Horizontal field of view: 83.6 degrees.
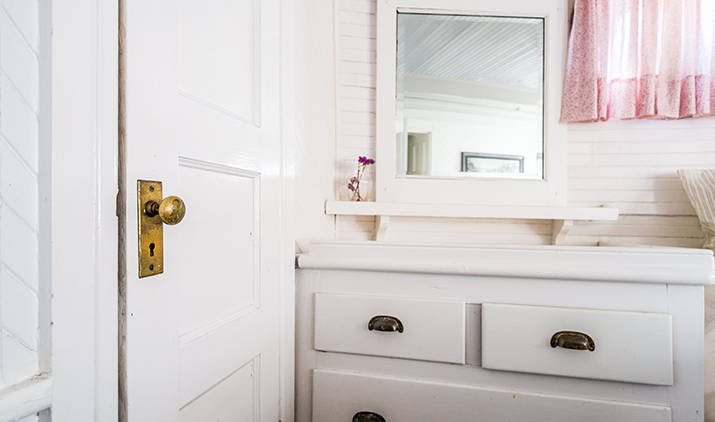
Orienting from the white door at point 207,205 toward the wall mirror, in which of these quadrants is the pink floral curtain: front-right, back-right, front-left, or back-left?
front-right

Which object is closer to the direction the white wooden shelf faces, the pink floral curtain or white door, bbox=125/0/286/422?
the white door

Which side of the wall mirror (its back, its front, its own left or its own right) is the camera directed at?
front

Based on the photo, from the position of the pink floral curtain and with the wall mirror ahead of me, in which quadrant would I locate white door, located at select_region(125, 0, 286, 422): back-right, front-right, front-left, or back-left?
front-left

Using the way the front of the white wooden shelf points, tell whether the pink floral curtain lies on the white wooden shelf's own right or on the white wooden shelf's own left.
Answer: on the white wooden shelf's own left

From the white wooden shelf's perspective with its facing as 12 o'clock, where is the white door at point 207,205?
The white door is roughly at 1 o'clock from the white wooden shelf.

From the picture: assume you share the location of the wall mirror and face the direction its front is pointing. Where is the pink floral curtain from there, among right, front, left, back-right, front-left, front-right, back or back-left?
left

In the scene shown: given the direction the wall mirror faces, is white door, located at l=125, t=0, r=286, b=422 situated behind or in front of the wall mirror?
in front
